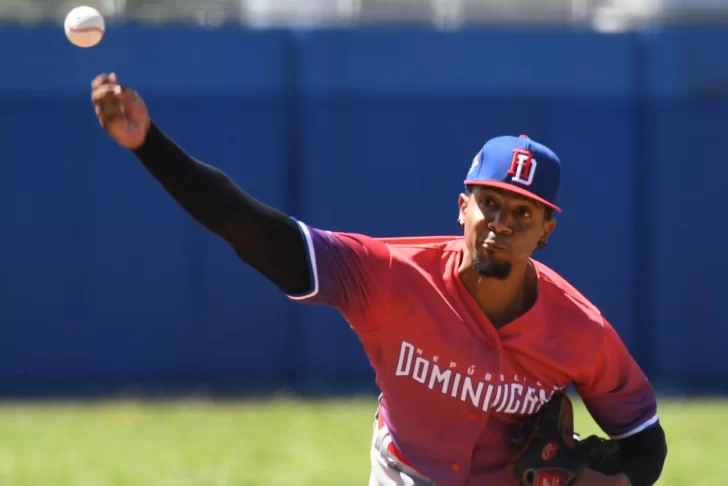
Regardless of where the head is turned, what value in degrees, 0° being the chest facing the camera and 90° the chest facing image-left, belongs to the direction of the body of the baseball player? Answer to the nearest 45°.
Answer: approximately 0°

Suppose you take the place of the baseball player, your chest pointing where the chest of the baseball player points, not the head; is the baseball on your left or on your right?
on your right
